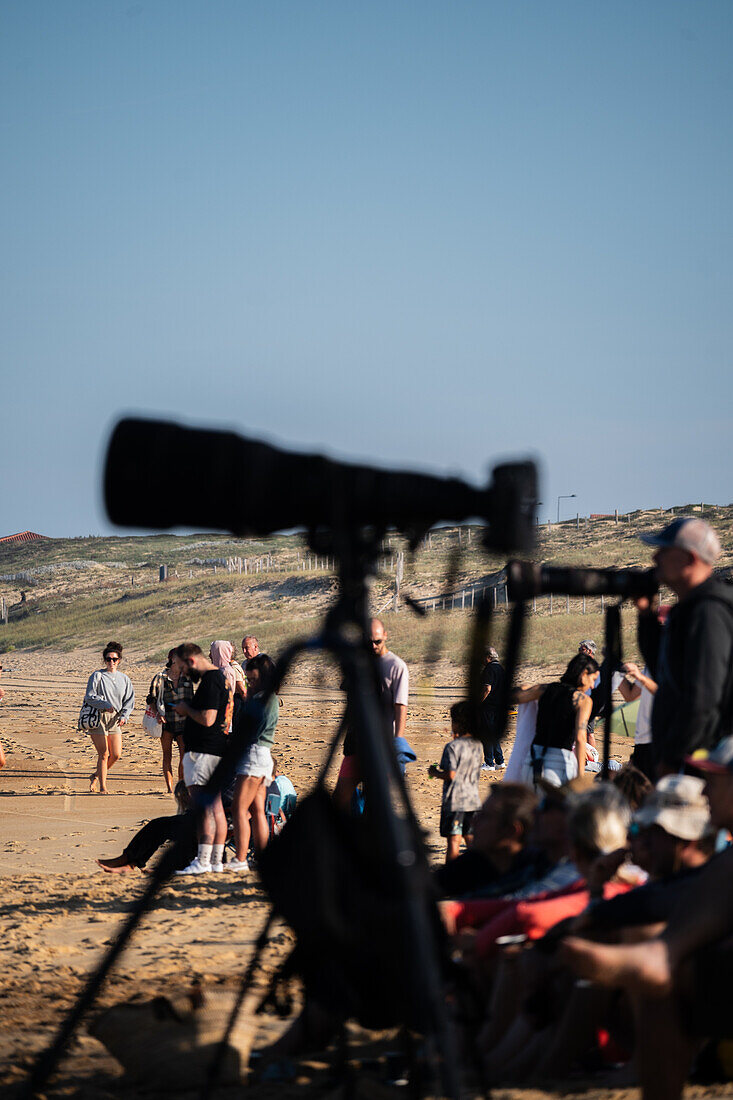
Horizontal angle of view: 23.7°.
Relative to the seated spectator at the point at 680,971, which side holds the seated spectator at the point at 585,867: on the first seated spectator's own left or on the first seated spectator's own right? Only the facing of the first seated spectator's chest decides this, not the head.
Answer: on the first seated spectator's own right

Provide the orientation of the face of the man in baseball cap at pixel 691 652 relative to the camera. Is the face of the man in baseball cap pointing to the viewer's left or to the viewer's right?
to the viewer's left

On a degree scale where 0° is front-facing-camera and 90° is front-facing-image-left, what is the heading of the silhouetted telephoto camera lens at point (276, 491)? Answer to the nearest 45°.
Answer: approximately 90°

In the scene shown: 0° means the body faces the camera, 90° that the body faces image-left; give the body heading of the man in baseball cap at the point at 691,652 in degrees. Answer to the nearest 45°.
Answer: approximately 90°

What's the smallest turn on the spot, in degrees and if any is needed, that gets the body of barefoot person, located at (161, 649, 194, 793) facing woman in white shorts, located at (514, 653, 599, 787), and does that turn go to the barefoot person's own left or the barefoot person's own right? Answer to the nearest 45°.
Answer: approximately 45° to the barefoot person's own left
